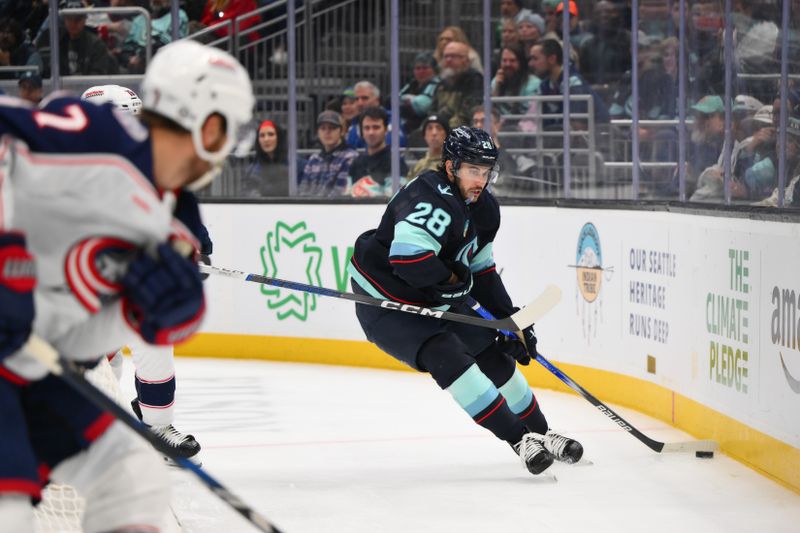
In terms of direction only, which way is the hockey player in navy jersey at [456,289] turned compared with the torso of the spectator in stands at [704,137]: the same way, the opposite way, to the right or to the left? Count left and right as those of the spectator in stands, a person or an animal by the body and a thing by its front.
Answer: to the left

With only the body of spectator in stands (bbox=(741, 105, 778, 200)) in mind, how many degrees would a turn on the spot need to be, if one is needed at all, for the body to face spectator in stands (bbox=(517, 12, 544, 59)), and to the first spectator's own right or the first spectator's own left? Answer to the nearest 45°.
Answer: approximately 90° to the first spectator's own right

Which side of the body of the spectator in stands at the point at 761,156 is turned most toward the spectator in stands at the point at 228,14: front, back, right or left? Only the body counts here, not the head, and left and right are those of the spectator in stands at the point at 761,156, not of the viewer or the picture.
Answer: right

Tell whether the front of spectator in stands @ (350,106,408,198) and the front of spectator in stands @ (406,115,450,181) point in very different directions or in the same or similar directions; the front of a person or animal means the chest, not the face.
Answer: same or similar directions

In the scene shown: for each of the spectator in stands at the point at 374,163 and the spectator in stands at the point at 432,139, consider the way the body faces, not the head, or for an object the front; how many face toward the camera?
2

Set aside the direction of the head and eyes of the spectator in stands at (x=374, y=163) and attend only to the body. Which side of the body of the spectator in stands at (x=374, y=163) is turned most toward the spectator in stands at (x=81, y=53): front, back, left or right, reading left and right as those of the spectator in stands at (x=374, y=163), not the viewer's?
right

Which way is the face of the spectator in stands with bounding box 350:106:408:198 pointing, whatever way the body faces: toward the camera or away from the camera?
toward the camera

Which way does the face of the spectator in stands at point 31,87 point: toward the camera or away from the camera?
toward the camera

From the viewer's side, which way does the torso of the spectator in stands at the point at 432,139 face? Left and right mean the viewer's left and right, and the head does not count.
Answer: facing the viewer

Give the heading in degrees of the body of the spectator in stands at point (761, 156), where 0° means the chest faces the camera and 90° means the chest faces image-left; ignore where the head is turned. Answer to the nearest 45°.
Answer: approximately 45°

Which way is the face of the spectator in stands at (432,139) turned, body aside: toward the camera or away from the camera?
toward the camera

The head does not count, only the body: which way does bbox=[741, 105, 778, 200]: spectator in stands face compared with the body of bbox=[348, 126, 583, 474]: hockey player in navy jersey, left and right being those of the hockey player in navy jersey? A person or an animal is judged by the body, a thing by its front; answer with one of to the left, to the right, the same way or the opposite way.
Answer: to the right

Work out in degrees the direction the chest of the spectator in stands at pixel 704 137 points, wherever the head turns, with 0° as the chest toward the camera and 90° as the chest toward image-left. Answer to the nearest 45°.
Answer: approximately 45°

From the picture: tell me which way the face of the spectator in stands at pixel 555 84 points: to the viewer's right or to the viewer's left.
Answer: to the viewer's left

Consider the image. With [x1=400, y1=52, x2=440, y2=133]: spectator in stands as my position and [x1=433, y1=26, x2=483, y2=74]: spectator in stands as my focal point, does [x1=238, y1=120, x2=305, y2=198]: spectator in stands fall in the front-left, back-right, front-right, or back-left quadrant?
back-left

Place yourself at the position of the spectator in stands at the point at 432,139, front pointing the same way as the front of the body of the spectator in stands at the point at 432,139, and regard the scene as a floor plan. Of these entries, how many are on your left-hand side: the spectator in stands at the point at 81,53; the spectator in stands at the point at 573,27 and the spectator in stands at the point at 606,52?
2

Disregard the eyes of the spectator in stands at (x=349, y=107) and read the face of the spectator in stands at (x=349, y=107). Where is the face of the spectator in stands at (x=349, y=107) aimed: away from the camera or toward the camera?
toward the camera

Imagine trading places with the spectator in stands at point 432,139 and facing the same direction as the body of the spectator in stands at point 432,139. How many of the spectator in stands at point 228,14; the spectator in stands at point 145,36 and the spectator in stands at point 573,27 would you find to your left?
1

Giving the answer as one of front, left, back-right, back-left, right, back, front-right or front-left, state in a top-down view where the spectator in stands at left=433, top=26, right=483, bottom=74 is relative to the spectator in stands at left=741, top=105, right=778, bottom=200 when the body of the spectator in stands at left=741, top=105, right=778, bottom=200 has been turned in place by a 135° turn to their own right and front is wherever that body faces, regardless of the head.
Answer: front-left
